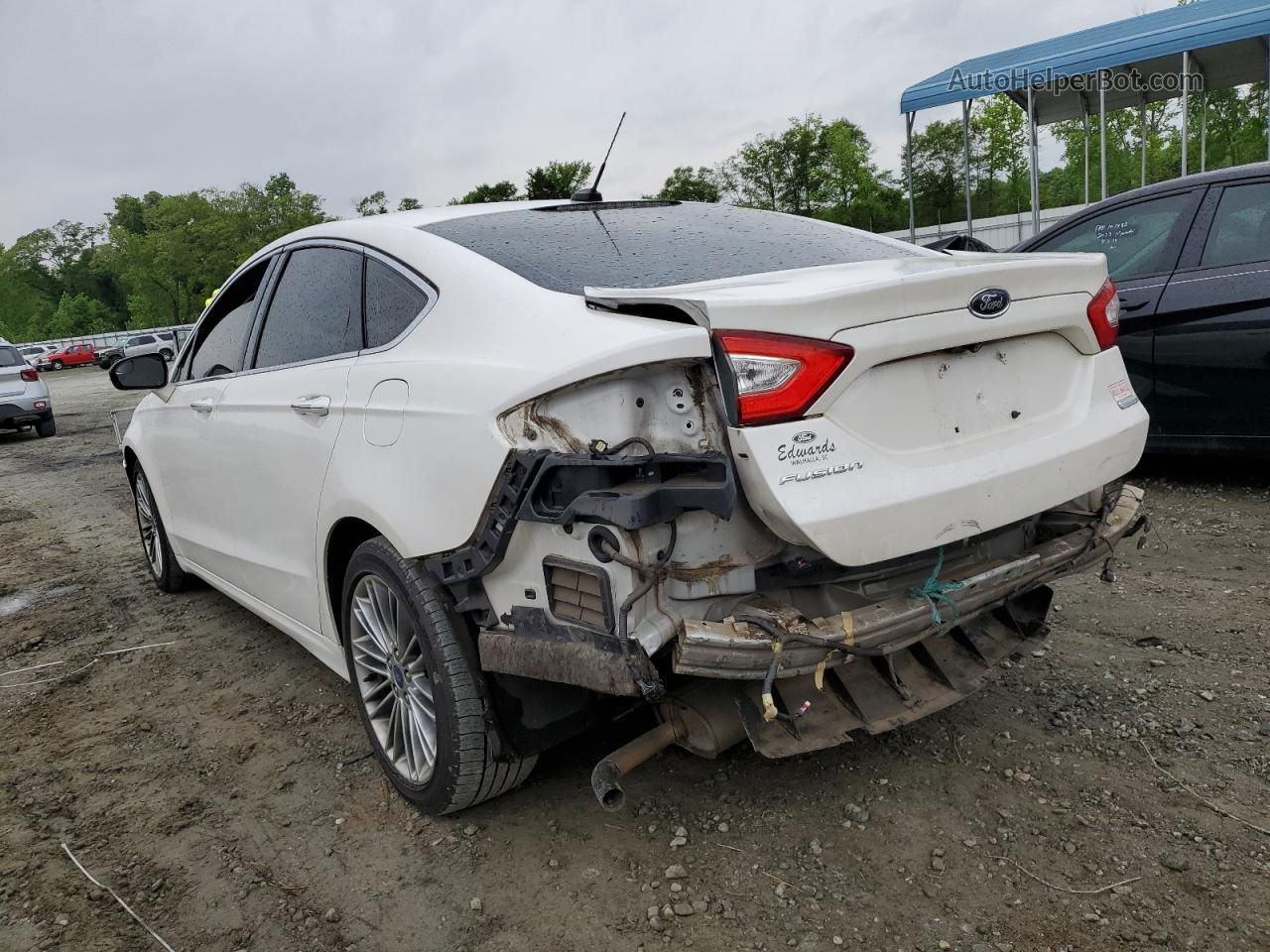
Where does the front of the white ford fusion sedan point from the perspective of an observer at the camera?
facing away from the viewer and to the left of the viewer

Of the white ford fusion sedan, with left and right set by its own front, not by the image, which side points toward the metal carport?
right

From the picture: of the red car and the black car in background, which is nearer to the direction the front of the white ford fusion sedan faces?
the red car

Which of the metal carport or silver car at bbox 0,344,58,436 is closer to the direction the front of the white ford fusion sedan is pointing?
the silver car

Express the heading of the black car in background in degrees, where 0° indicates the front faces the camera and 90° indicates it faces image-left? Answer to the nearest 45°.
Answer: approximately 90°

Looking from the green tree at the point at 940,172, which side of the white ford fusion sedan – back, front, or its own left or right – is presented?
right

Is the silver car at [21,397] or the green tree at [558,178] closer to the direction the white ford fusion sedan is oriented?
the silver car

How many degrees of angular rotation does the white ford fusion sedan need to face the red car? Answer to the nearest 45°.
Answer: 0° — it already faces it
